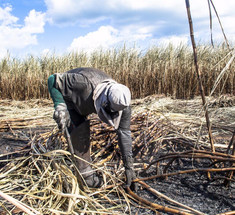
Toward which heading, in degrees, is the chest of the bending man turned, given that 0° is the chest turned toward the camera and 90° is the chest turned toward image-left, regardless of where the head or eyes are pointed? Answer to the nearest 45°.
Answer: approximately 315°
